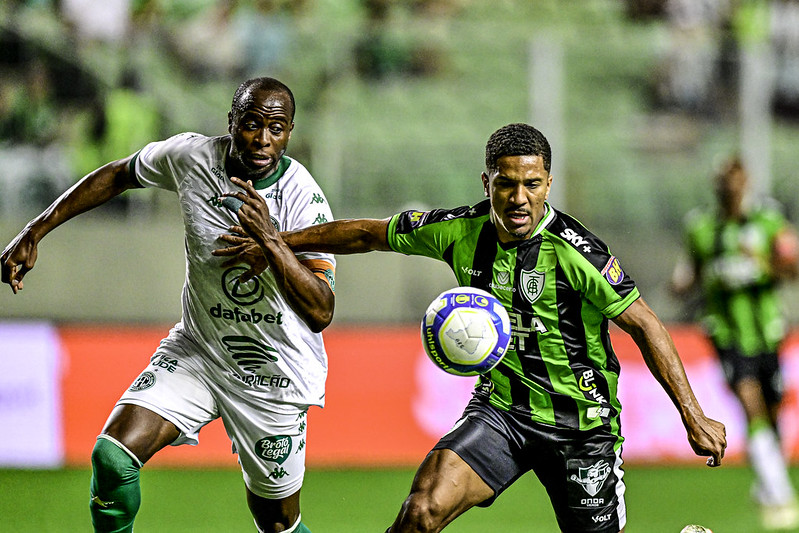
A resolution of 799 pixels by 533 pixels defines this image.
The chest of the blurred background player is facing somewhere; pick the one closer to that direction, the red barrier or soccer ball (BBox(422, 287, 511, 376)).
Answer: the soccer ball

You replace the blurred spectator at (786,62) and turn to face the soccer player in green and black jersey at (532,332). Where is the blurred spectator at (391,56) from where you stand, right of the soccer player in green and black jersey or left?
right

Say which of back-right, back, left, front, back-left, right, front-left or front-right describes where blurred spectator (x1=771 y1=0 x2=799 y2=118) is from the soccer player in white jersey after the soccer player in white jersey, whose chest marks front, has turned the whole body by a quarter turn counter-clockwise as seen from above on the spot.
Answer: front-left

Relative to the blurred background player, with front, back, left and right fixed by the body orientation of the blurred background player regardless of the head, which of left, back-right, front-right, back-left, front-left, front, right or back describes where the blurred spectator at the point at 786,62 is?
back

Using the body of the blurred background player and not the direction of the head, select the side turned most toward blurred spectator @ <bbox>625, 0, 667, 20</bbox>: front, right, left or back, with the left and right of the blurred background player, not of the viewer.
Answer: back

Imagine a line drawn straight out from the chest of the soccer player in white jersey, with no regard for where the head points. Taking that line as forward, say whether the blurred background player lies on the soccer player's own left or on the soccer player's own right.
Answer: on the soccer player's own left

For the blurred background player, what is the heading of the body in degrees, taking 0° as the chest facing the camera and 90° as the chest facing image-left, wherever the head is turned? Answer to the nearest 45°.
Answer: approximately 0°

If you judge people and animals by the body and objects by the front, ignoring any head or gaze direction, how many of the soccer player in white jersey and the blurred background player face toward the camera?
2

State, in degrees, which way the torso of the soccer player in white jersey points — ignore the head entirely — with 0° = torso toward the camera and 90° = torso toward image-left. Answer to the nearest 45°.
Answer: approximately 0°
